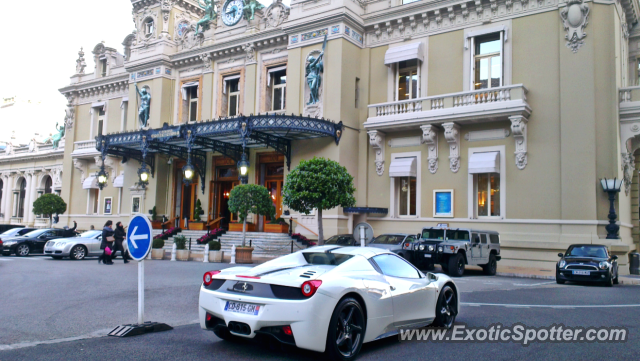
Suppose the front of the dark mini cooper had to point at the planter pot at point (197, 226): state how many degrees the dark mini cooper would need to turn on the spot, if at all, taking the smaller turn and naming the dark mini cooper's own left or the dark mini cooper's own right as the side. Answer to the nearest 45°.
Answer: approximately 45° to the dark mini cooper's own right

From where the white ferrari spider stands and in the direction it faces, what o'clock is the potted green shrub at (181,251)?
The potted green shrub is roughly at 10 o'clock from the white ferrari spider.

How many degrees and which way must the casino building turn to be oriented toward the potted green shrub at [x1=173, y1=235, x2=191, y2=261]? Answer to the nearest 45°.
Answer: approximately 45° to its right

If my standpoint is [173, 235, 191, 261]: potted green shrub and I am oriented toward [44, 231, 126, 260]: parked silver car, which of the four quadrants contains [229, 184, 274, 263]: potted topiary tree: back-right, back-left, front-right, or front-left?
back-left

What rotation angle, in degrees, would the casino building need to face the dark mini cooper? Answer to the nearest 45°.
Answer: approximately 90° to its left

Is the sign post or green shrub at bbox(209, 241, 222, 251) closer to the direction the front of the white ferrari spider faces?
the green shrub

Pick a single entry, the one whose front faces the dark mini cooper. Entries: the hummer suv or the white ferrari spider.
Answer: the white ferrari spider

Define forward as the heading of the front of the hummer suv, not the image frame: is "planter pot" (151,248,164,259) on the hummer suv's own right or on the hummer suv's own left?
on the hummer suv's own right

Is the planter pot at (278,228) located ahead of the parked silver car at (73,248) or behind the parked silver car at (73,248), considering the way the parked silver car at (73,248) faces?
behind

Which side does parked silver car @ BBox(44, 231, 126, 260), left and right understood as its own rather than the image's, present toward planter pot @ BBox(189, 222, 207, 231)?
back

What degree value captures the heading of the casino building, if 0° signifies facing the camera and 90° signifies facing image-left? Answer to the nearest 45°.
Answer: approximately 45°

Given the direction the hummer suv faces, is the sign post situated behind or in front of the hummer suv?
in front
